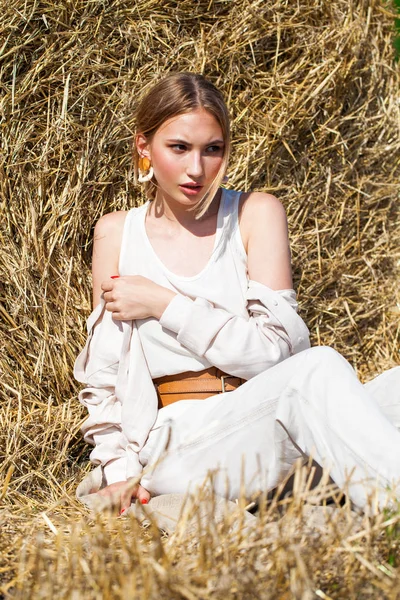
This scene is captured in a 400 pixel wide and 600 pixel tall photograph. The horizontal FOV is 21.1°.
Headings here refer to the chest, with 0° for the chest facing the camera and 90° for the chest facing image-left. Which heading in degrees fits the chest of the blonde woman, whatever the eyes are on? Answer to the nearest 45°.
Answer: approximately 315°

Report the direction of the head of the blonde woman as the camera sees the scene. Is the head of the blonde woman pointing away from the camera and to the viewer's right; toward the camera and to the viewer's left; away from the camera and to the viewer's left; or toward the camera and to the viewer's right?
toward the camera and to the viewer's right
